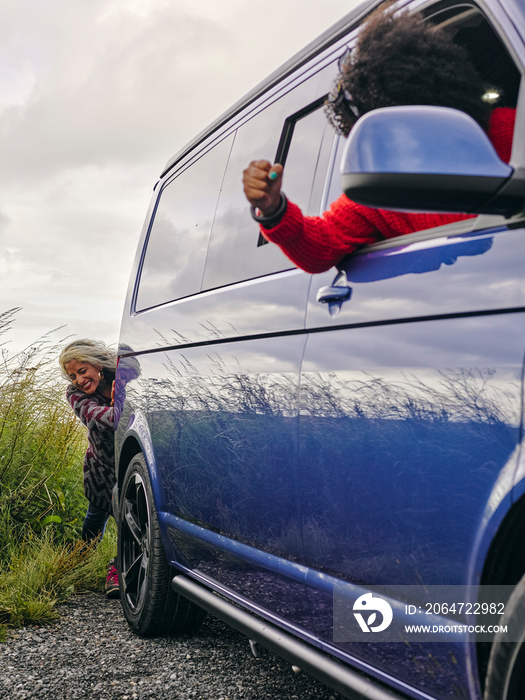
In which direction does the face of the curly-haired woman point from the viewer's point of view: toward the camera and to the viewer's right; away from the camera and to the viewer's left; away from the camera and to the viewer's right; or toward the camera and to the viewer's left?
away from the camera and to the viewer's left

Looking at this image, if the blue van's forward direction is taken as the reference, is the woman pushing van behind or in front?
behind

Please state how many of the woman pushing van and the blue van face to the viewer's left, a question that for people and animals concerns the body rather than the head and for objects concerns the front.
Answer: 0

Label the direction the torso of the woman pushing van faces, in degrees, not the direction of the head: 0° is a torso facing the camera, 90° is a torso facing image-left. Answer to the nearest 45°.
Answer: approximately 315°

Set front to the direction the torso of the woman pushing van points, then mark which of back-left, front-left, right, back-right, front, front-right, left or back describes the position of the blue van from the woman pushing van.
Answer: front-right

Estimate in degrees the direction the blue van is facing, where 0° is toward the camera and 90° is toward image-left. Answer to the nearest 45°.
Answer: approximately 315°

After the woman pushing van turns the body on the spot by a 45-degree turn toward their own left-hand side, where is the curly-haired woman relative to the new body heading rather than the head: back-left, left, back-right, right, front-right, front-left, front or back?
right
